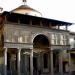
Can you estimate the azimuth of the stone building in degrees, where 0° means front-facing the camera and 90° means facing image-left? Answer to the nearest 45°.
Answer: approximately 315°
